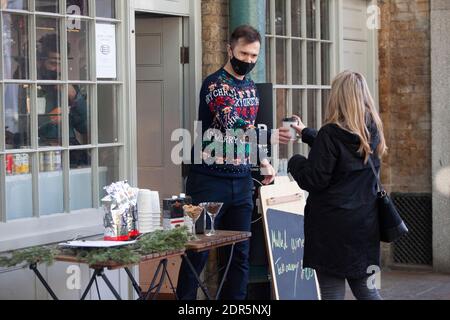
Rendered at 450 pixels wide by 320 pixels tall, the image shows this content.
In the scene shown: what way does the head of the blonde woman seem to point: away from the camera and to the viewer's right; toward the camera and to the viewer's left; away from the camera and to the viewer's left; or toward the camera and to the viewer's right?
away from the camera and to the viewer's left

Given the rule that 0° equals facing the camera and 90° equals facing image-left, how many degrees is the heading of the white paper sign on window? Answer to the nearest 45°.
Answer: approximately 0°

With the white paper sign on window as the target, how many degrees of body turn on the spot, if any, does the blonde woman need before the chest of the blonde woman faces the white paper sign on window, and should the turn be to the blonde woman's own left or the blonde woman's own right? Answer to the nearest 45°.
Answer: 0° — they already face it

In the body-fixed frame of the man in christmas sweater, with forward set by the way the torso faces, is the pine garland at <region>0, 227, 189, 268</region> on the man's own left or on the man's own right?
on the man's own right

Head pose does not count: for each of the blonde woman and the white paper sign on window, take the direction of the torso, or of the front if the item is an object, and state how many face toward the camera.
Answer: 1

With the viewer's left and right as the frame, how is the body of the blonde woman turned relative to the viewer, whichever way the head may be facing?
facing away from the viewer and to the left of the viewer

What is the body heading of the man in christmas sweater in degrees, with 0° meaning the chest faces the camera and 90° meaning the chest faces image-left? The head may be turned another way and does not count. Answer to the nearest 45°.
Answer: approximately 315°

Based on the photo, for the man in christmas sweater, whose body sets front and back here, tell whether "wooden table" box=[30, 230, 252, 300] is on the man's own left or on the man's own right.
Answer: on the man's own right
